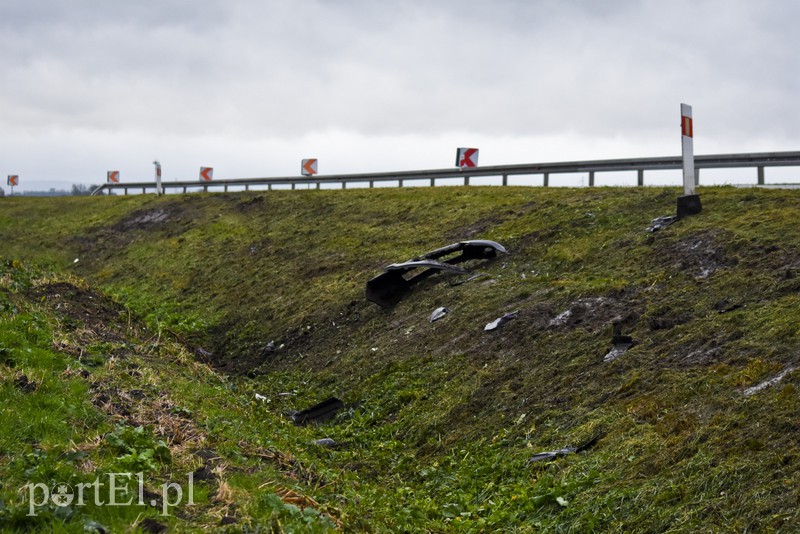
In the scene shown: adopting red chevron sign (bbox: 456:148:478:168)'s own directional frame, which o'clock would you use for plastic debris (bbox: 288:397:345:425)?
The plastic debris is roughly at 12 o'clock from the red chevron sign.

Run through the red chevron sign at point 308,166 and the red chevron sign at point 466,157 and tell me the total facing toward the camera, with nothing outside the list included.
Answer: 2

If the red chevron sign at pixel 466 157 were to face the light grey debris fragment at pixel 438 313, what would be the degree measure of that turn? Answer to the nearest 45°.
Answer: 0° — it already faces it

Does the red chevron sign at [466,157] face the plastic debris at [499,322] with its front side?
yes

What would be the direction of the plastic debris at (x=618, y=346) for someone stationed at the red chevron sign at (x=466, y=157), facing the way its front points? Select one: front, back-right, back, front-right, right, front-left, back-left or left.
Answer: front

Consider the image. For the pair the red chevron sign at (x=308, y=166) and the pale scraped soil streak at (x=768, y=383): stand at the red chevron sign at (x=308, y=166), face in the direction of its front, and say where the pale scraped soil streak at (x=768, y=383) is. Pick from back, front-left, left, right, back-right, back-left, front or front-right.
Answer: front

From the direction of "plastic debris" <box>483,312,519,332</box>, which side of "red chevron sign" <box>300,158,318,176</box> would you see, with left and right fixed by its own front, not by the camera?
front

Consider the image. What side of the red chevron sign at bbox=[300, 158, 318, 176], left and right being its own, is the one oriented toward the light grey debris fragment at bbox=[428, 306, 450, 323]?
front

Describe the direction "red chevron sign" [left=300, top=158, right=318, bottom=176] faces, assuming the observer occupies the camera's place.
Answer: facing the viewer

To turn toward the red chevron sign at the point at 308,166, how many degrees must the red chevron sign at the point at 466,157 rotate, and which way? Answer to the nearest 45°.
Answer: approximately 135° to its right

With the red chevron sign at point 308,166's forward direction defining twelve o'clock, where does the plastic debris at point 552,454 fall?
The plastic debris is roughly at 12 o'clock from the red chevron sign.
